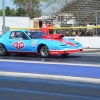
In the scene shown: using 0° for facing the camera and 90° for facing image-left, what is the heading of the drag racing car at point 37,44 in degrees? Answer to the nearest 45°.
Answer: approximately 315°

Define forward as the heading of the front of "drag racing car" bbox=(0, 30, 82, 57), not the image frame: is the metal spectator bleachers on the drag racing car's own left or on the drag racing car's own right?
on the drag racing car's own left
